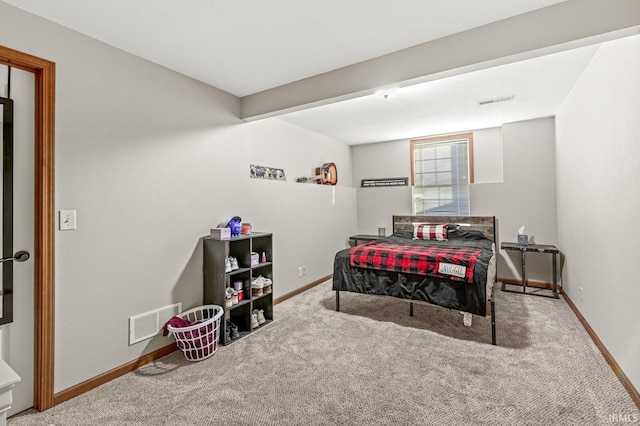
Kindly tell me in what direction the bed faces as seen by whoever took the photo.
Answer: facing the viewer

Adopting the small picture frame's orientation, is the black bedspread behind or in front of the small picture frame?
in front

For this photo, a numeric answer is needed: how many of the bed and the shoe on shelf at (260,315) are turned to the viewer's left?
0

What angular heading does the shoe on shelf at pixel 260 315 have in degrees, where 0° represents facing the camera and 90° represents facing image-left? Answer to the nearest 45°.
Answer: approximately 315°

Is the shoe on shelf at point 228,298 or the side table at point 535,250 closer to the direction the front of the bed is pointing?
the shoe on shelf

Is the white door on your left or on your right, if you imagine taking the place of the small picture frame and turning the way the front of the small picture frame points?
on your right

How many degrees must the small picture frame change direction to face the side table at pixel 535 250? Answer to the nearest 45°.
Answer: approximately 45° to its left

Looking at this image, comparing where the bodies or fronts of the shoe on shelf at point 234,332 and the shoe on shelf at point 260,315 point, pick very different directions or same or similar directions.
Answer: same or similar directions
